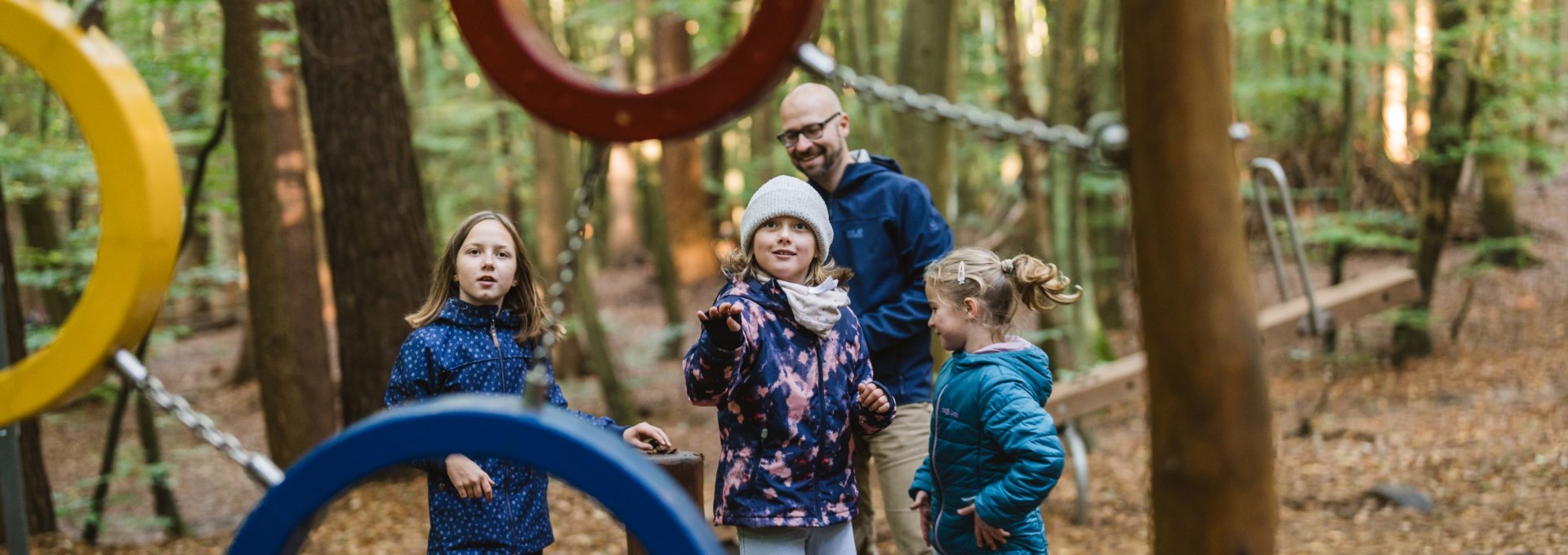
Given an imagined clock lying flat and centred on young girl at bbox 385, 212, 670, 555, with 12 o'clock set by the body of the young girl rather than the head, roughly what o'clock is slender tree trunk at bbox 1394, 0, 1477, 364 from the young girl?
The slender tree trunk is roughly at 8 o'clock from the young girl.

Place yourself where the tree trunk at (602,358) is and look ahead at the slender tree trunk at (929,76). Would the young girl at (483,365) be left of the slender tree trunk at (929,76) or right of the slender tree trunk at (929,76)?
right

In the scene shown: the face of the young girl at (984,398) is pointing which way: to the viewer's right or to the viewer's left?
to the viewer's left

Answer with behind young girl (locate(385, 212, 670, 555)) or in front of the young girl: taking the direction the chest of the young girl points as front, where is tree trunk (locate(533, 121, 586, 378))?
behind

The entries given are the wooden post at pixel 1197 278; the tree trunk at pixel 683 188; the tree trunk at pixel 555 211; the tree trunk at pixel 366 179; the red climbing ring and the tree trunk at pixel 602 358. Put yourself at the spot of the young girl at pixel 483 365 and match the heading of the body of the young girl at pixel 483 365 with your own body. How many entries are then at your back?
4

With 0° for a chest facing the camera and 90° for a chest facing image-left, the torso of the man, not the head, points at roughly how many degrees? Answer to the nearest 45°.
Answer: approximately 45°

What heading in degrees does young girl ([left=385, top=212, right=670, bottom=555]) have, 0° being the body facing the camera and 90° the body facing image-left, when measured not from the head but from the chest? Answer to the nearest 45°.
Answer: approximately 0°

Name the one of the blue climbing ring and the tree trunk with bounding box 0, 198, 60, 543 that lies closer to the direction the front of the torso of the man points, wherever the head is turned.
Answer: the blue climbing ring

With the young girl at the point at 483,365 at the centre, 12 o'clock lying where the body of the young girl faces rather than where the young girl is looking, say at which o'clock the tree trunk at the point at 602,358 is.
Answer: The tree trunk is roughly at 6 o'clock from the young girl.

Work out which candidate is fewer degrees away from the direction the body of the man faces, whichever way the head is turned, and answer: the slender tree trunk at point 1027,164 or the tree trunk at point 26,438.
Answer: the tree trunk

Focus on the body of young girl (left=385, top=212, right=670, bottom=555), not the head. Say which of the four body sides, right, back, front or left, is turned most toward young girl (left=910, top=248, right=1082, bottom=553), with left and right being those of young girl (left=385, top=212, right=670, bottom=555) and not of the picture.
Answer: left
